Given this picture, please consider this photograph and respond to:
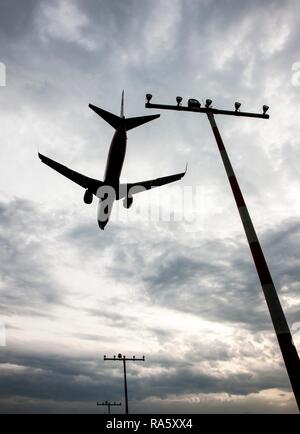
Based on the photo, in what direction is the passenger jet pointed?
away from the camera
